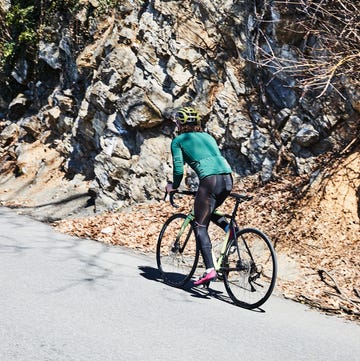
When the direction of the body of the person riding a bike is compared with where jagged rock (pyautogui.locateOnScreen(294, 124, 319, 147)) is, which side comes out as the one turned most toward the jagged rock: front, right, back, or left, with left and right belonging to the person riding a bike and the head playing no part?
right

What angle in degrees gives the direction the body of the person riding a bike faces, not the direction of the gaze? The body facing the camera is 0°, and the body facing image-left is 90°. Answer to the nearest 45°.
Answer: approximately 135°

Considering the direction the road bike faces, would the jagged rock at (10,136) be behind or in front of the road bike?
in front

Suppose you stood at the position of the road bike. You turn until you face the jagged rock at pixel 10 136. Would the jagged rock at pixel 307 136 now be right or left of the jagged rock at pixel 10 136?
right

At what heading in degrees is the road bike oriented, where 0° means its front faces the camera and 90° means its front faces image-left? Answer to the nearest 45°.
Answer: approximately 135°
